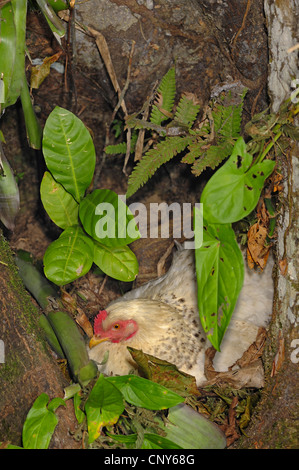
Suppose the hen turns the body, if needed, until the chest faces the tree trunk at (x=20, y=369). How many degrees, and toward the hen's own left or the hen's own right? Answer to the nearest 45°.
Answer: approximately 45° to the hen's own left

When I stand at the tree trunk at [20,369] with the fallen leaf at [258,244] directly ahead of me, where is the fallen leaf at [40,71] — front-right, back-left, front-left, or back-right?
front-left

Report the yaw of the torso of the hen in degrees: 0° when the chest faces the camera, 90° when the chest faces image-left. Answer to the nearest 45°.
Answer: approximately 90°

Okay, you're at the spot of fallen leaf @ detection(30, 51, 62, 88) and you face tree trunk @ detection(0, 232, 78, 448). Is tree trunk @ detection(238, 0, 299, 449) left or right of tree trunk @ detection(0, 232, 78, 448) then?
left
